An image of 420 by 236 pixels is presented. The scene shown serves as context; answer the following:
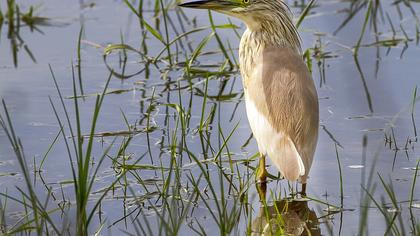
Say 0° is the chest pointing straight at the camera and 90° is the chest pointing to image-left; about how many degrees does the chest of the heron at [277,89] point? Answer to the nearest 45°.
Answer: approximately 90°
